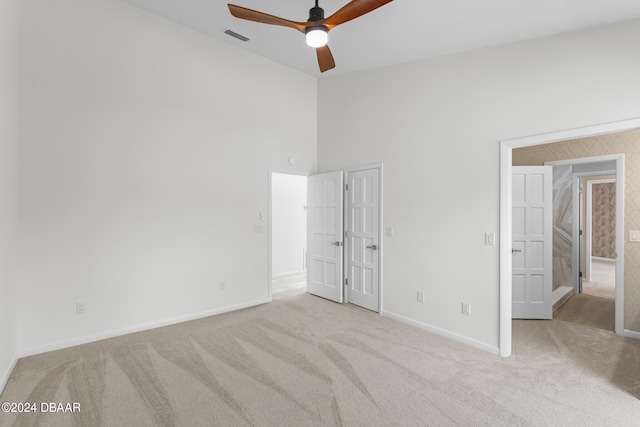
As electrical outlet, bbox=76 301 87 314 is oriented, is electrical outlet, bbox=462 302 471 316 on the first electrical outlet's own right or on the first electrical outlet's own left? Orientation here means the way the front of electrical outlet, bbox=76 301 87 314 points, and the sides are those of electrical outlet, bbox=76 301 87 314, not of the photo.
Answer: on the first electrical outlet's own left

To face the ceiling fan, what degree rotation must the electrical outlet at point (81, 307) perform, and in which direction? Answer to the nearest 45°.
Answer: approximately 45° to its left

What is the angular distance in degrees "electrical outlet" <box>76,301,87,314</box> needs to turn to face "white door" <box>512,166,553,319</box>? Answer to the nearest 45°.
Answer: approximately 45° to its left

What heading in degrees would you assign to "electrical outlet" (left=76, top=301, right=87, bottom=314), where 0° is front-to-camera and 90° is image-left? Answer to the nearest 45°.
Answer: approximately 0°

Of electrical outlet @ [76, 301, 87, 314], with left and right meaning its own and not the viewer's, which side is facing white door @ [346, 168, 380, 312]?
left

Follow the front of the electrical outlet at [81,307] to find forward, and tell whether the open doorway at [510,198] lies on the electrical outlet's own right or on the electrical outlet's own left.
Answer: on the electrical outlet's own left

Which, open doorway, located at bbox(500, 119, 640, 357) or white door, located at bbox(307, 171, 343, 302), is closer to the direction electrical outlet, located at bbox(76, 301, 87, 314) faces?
the open doorway

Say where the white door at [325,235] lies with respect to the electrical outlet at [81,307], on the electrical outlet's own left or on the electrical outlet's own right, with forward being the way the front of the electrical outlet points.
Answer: on the electrical outlet's own left
